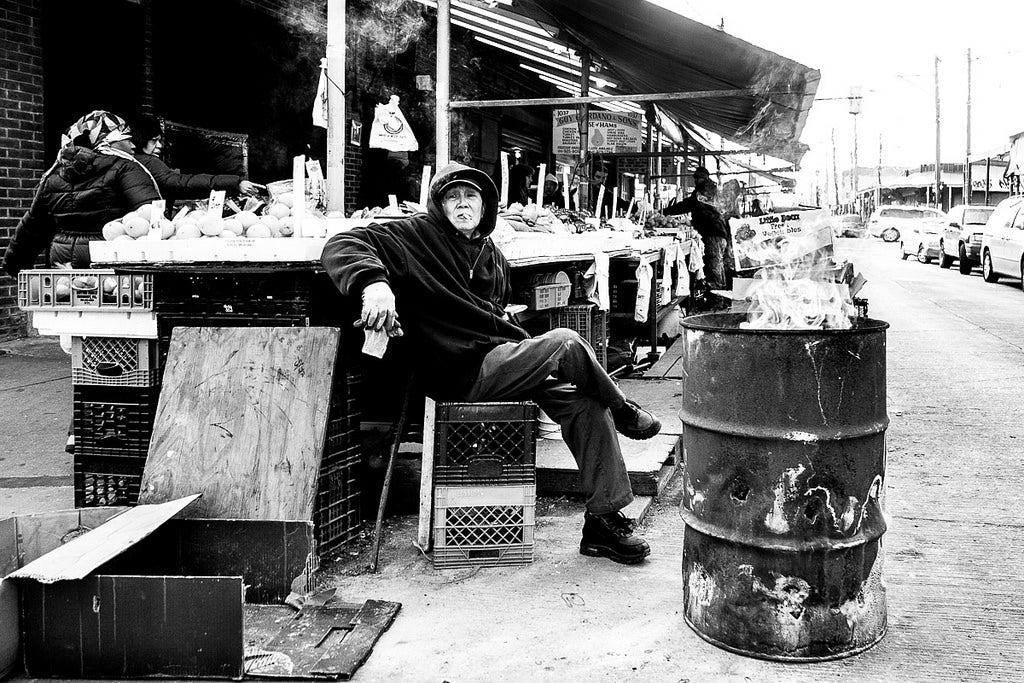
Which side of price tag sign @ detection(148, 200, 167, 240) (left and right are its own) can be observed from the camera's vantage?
front

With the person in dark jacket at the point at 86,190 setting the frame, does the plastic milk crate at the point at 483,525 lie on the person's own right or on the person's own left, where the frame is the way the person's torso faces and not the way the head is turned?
on the person's own right

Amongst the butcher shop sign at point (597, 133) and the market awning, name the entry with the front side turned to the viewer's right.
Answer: the market awning

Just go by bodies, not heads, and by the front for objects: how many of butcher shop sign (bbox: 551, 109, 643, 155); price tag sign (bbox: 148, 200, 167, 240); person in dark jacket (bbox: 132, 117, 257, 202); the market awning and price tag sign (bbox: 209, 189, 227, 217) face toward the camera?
3

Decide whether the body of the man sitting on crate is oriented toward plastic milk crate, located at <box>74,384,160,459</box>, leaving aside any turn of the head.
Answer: no

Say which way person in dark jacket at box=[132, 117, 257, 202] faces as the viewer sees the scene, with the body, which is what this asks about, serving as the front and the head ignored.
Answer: to the viewer's right

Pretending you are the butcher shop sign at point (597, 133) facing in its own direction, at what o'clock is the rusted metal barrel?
The rusted metal barrel is roughly at 12 o'clock from the butcher shop sign.

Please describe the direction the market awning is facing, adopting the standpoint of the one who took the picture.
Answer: facing to the right of the viewer

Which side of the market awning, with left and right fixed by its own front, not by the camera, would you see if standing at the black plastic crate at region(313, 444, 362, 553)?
right

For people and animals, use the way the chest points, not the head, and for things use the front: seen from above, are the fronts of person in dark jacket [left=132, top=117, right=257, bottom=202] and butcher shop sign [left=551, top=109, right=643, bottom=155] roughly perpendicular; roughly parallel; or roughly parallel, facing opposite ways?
roughly perpendicular

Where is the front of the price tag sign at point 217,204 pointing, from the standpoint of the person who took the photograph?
facing the viewer

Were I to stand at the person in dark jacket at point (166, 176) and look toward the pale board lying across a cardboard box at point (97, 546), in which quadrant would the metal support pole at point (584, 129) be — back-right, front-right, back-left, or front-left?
back-left

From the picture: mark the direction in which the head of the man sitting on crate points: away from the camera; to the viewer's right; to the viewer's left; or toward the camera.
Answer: toward the camera
